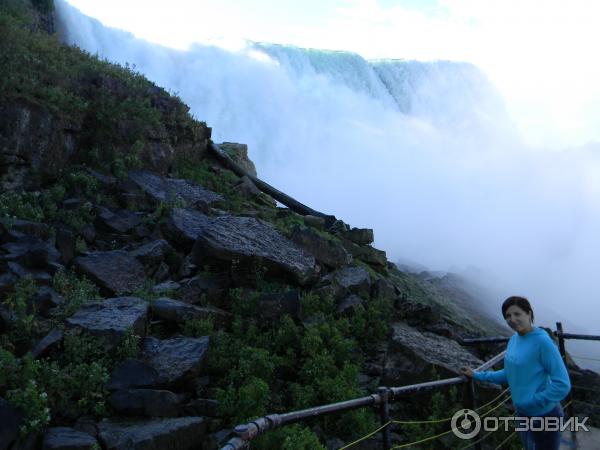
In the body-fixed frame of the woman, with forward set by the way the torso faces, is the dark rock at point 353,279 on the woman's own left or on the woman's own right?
on the woman's own right

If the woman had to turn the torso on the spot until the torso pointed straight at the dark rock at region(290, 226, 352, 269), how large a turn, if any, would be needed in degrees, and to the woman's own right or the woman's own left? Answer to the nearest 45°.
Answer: approximately 90° to the woman's own right

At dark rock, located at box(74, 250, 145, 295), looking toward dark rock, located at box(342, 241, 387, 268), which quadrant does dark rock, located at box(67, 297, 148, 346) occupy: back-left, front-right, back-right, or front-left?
back-right

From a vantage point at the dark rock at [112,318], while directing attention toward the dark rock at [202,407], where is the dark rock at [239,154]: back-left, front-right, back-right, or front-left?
back-left

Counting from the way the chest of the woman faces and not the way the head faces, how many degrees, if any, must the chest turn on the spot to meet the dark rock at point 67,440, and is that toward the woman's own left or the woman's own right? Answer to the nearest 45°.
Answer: approximately 45° to the woman's own right

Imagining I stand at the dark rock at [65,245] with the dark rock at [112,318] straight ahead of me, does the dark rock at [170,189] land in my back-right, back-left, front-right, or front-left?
back-left

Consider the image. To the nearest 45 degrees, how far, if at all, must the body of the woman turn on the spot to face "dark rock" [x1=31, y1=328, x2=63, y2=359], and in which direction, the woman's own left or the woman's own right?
approximately 45° to the woman's own right

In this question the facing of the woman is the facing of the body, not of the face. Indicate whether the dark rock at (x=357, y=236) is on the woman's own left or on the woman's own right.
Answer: on the woman's own right

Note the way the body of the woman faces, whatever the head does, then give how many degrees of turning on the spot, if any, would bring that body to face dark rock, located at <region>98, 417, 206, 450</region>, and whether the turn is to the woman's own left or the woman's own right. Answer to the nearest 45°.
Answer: approximately 45° to the woman's own right
